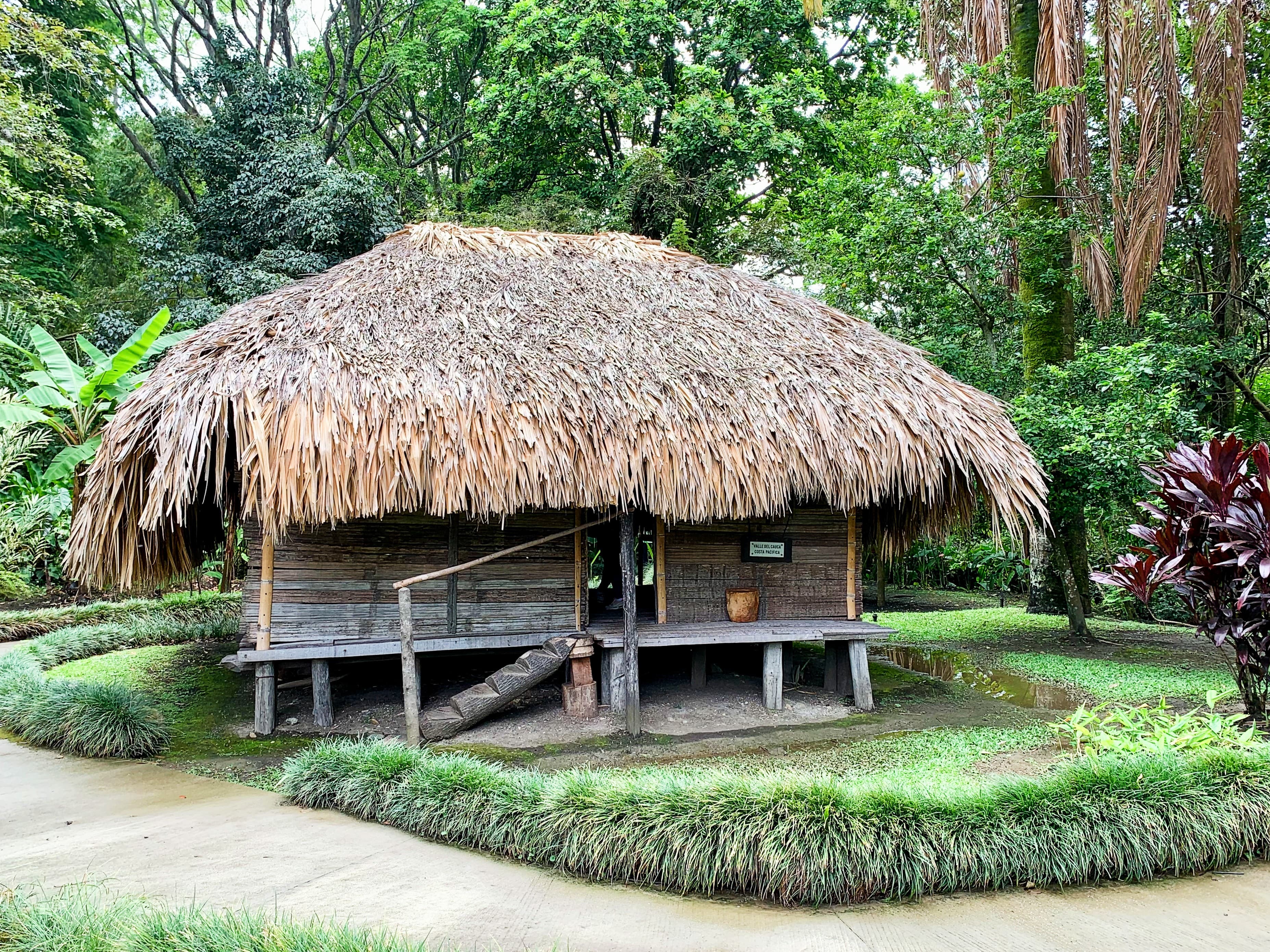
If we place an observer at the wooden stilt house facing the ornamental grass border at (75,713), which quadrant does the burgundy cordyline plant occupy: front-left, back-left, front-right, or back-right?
back-left

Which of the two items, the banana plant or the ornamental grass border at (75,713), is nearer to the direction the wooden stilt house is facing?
the ornamental grass border

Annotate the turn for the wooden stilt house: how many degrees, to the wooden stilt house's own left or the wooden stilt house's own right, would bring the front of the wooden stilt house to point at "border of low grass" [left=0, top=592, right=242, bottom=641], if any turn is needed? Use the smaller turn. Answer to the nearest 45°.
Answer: approximately 135° to the wooden stilt house's own right

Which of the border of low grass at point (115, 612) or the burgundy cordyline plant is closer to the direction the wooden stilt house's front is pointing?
the burgundy cordyline plant

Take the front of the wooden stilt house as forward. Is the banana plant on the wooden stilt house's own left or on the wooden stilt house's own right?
on the wooden stilt house's own right

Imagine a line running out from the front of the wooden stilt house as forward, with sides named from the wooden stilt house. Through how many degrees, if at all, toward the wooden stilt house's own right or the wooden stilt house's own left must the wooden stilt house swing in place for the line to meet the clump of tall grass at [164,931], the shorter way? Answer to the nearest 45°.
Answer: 0° — it already faces it

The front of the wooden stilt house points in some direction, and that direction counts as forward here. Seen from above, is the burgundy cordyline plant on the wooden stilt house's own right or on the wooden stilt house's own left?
on the wooden stilt house's own left

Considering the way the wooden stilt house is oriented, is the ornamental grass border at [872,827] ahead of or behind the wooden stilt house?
ahead

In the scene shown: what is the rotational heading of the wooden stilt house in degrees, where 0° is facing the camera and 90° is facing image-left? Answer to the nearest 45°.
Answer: approximately 0°
